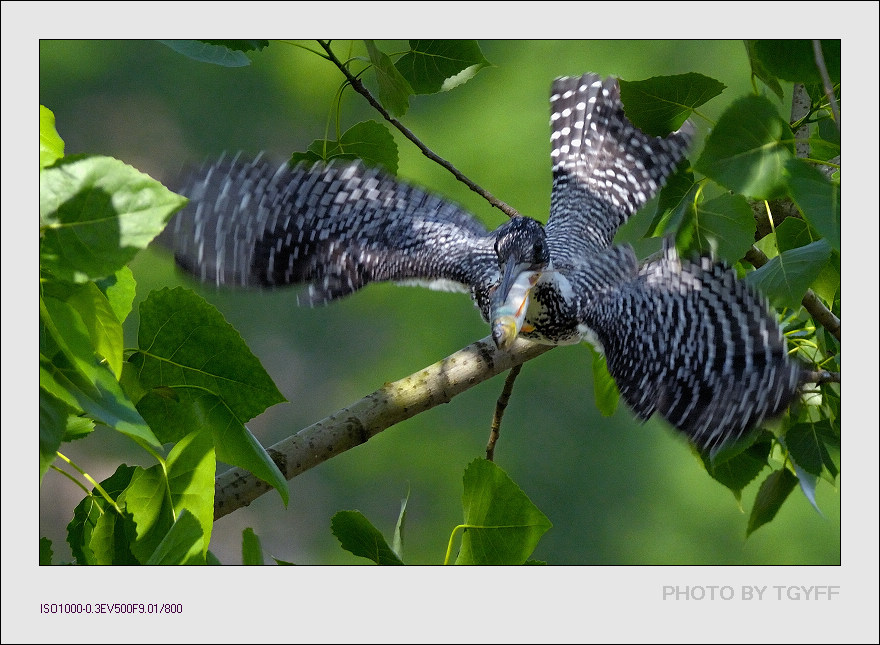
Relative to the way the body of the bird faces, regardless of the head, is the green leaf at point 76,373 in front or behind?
in front

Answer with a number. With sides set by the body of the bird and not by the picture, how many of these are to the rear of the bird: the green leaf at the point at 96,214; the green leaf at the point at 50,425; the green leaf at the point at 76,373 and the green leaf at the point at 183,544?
0

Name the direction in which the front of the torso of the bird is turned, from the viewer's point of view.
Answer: toward the camera

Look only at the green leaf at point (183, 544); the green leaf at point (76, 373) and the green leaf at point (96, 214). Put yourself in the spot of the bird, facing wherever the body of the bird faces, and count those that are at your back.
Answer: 0
